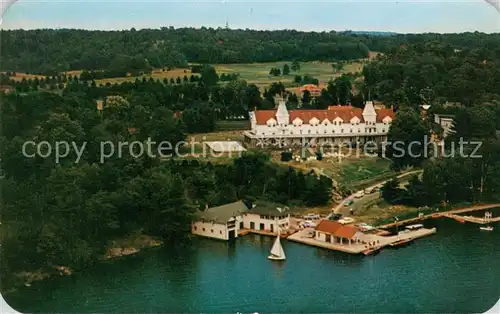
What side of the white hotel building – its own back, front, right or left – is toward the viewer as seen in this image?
front

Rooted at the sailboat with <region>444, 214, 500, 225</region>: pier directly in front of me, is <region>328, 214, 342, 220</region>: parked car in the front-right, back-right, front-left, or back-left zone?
front-left

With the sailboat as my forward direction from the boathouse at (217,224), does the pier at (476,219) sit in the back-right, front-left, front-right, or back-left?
front-left

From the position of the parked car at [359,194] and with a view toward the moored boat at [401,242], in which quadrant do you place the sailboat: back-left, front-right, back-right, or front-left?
front-right

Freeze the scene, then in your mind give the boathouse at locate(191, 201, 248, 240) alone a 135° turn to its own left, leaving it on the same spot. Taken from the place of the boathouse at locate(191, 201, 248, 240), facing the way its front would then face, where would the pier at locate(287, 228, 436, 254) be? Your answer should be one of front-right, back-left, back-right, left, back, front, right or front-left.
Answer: right

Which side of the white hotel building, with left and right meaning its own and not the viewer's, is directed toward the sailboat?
front

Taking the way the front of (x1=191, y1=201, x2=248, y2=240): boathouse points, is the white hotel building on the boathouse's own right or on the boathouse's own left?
on the boathouse's own left

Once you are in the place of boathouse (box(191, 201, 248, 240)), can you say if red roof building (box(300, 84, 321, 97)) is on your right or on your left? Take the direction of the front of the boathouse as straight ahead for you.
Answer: on your left

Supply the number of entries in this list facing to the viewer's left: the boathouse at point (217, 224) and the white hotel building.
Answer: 0

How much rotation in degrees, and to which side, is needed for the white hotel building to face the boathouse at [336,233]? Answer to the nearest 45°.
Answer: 0° — it already faces it

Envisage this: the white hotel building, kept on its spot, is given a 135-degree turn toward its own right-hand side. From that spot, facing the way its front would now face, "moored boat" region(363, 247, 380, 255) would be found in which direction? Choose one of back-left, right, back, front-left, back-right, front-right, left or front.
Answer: back-left

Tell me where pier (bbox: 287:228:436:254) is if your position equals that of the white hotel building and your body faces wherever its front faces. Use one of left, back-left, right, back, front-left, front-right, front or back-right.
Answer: front

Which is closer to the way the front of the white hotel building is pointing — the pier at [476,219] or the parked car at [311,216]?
the parked car

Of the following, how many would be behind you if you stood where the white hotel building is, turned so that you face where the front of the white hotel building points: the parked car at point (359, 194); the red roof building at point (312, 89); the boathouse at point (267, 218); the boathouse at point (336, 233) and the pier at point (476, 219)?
1

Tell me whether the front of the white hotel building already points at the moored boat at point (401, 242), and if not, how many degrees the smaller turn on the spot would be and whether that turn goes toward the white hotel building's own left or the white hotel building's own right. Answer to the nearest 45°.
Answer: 0° — it already faces it

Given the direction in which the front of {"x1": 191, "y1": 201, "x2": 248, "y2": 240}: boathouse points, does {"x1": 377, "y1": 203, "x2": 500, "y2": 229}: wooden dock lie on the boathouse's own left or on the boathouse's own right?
on the boathouse's own left

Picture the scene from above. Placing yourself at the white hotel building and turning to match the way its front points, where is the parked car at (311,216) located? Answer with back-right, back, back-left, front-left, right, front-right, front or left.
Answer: front
